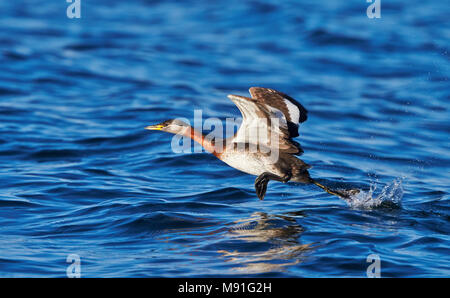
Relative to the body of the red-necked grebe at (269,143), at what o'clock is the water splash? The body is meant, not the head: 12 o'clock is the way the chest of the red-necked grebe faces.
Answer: The water splash is roughly at 5 o'clock from the red-necked grebe.

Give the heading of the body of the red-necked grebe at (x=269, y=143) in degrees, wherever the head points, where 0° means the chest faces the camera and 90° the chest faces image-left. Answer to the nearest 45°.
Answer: approximately 90°
